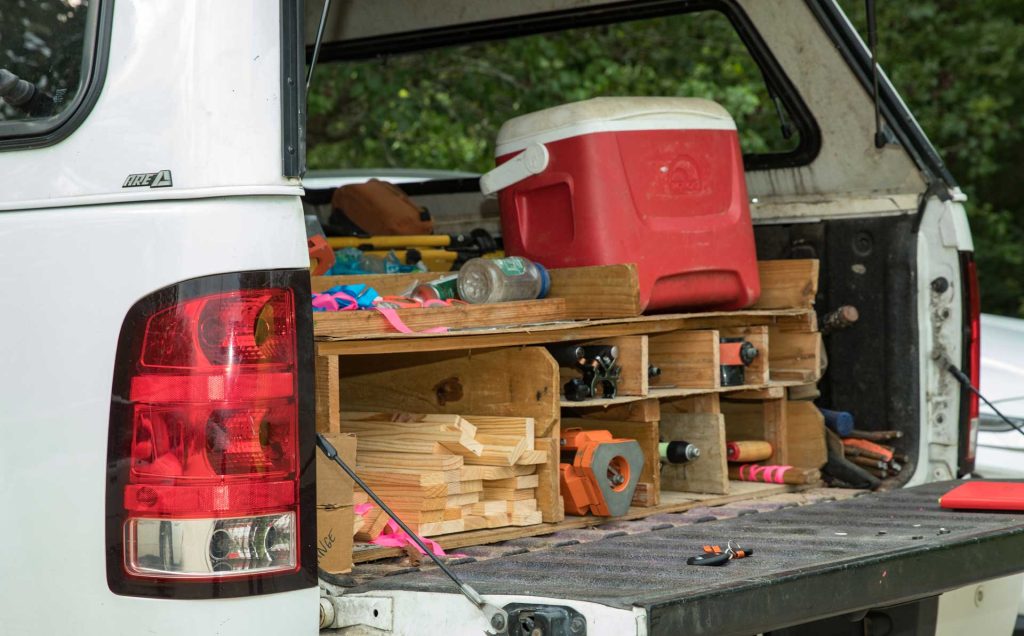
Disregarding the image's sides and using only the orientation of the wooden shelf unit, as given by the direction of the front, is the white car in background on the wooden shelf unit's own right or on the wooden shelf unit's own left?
on the wooden shelf unit's own left

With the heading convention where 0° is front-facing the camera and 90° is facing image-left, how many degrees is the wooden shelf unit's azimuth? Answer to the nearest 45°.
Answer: approximately 315°

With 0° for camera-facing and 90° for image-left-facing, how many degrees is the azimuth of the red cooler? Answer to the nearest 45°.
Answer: approximately 315°

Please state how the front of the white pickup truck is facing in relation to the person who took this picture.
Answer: facing away from the viewer and to the left of the viewer

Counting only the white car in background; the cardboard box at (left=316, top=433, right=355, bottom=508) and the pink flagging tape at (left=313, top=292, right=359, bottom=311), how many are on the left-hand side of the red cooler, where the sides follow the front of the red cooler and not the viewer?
1
